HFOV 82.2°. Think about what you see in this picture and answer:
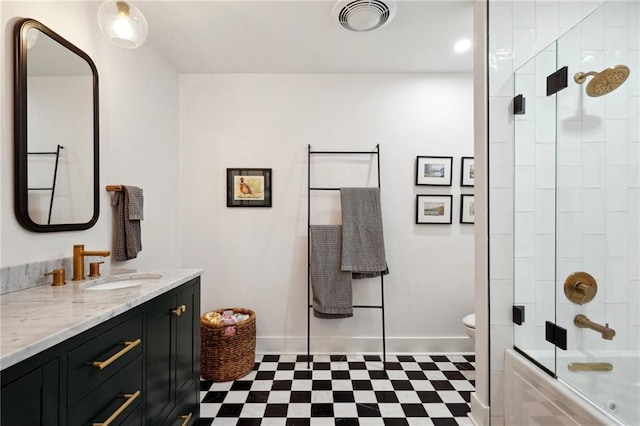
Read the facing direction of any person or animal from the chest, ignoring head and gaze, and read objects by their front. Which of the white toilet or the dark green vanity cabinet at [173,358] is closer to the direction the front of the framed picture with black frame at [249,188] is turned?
the dark green vanity cabinet

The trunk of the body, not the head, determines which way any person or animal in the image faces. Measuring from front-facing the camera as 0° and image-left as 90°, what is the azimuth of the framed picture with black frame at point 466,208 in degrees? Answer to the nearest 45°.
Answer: approximately 0°

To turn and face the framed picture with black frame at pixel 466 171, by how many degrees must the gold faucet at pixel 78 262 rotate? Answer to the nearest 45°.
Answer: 0° — it already faces it

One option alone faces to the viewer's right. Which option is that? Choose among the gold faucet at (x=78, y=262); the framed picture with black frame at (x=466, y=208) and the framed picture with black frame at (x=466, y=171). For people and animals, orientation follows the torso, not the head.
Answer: the gold faucet

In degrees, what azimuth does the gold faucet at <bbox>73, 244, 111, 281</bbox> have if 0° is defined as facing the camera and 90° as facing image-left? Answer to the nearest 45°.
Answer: approximately 270°

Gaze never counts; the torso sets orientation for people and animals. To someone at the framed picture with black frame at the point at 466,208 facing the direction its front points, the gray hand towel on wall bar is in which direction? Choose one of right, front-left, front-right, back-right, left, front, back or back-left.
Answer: front-right

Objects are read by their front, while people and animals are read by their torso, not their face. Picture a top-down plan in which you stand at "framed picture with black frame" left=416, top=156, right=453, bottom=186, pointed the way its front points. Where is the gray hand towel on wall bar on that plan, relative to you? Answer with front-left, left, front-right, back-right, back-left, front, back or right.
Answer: front-right

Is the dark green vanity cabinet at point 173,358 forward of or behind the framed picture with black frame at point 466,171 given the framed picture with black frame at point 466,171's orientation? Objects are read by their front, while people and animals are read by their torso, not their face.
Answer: forward

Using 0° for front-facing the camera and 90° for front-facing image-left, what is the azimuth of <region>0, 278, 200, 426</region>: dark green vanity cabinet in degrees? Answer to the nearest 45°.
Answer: approximately 315°
